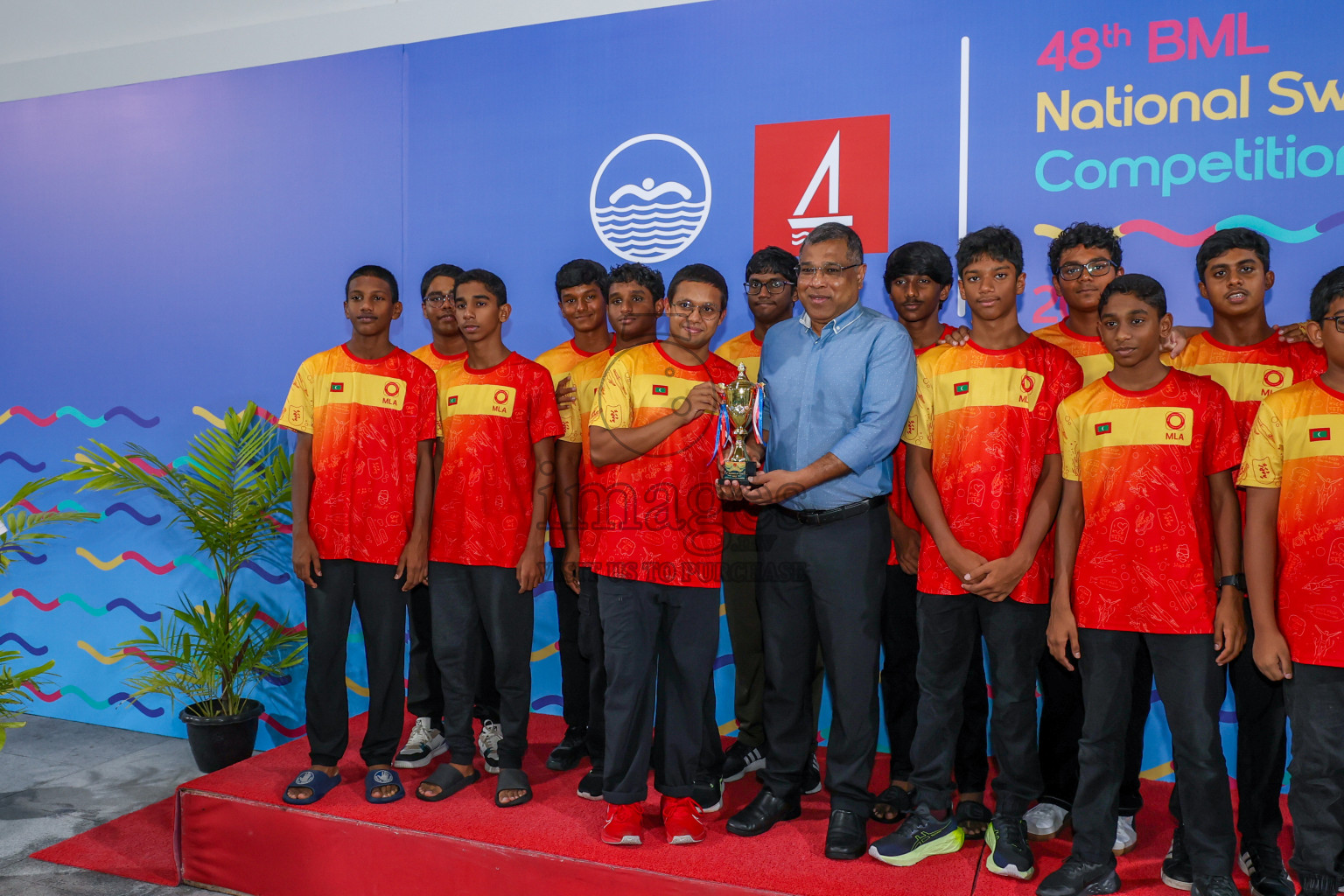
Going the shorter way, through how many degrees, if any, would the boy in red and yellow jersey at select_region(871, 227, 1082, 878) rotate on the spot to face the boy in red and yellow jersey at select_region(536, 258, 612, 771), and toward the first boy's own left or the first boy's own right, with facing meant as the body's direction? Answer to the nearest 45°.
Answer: approximately 90° to the first boy's own right

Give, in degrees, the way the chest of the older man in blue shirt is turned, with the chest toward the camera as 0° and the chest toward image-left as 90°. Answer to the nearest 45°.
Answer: approximately 45°

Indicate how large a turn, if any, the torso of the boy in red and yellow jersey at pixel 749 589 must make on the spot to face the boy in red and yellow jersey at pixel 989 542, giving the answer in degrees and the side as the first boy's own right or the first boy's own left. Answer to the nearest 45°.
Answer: approximately 45° to the first boy's own left

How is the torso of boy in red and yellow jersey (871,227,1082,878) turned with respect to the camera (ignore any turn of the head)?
toward the camera

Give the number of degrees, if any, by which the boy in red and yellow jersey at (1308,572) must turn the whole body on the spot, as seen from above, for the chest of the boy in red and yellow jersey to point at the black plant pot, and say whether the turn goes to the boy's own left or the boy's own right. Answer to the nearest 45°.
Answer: approximately 90° to the boy's own right

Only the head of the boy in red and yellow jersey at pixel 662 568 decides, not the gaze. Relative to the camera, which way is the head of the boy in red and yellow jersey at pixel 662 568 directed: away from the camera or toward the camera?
toward the camera

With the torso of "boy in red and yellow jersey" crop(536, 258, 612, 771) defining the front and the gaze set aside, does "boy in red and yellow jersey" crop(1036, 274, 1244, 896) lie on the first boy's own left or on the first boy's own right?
on the first boy's own left

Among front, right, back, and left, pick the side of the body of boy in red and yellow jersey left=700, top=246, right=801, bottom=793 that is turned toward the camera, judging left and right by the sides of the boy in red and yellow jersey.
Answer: front

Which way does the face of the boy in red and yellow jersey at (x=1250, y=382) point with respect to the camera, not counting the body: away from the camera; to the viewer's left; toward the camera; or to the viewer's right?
toward the camera

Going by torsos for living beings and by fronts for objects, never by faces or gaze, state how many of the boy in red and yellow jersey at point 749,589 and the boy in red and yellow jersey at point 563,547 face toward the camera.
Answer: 2

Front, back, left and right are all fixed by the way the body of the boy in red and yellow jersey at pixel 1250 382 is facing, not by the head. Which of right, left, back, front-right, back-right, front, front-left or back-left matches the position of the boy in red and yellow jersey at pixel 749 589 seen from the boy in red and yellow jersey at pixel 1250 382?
right

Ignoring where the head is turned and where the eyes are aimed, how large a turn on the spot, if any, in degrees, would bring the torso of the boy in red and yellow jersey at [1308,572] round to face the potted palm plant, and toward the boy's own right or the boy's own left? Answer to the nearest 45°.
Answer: approximately 90° to the boy's own right

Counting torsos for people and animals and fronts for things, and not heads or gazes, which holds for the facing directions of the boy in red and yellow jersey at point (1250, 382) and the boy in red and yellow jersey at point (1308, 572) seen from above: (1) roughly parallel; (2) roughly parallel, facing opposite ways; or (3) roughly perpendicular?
roughly parallel

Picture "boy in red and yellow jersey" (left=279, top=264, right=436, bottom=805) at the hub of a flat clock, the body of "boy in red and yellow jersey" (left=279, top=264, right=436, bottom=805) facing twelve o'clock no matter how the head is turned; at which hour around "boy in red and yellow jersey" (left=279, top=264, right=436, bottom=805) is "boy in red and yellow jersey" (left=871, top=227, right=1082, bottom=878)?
"boy in red and yellow jersey" (left=871, top=227, right=1082, bottom=878) is roughly at 10 o'clock from "boy in red and yellow jersey" (left=279, top=264, right=436, bottom=805).

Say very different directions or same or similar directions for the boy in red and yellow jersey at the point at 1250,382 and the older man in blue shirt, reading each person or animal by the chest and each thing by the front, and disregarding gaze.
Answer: same or similar directions
